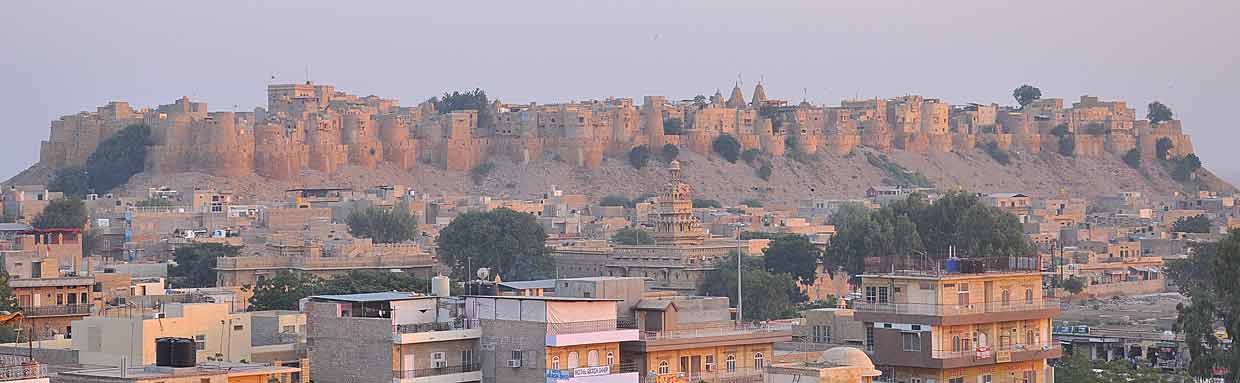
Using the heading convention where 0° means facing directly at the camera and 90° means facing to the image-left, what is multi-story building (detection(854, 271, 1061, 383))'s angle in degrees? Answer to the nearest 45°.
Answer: approximately 315°

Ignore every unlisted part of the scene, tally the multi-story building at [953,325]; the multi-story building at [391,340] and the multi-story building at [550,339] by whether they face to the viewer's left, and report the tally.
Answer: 0

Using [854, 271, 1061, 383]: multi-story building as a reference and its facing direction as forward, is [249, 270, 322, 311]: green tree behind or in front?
behind

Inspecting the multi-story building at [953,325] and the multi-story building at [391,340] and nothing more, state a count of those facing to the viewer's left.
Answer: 0

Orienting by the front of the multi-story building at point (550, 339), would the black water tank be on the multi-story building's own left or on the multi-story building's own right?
on the multi-story building's own right

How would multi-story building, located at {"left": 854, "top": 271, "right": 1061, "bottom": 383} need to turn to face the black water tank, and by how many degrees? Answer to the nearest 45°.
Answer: approximately 90° to its right

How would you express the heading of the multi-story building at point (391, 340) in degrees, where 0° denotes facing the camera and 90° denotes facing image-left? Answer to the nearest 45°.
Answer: approximately 315°

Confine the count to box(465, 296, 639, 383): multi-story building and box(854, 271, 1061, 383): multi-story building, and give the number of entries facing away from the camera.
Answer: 0

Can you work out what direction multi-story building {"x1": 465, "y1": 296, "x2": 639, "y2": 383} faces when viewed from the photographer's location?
facing the viewer and to the right of the viewer

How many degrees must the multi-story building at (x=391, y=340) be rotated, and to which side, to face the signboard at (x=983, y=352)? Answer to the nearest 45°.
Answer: approximately 45° to its left
